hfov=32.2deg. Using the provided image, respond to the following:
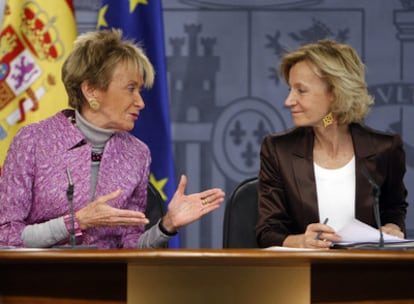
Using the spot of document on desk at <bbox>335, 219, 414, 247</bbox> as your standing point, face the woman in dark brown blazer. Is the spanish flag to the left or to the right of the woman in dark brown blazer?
left

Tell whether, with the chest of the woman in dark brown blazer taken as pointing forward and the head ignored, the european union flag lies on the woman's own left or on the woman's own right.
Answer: on the woman's own right

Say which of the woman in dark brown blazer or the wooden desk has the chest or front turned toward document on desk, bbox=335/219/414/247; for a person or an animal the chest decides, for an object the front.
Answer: the woman in dark brown blazer

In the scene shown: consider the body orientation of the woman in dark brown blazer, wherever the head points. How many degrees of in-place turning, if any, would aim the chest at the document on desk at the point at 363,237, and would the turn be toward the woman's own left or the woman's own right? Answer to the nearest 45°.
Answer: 0° — they already face it

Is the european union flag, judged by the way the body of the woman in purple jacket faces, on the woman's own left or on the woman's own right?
on the woman's own left

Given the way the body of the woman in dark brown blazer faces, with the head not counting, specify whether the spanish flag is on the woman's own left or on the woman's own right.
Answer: on the woman's own right

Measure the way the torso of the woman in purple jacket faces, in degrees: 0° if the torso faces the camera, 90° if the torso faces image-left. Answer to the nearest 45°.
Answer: approximately 315°

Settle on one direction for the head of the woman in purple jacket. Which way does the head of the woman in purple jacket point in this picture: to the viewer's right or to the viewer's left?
to the viewer's right

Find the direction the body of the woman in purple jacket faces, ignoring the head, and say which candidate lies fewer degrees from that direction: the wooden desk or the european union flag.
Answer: the wooden desk
